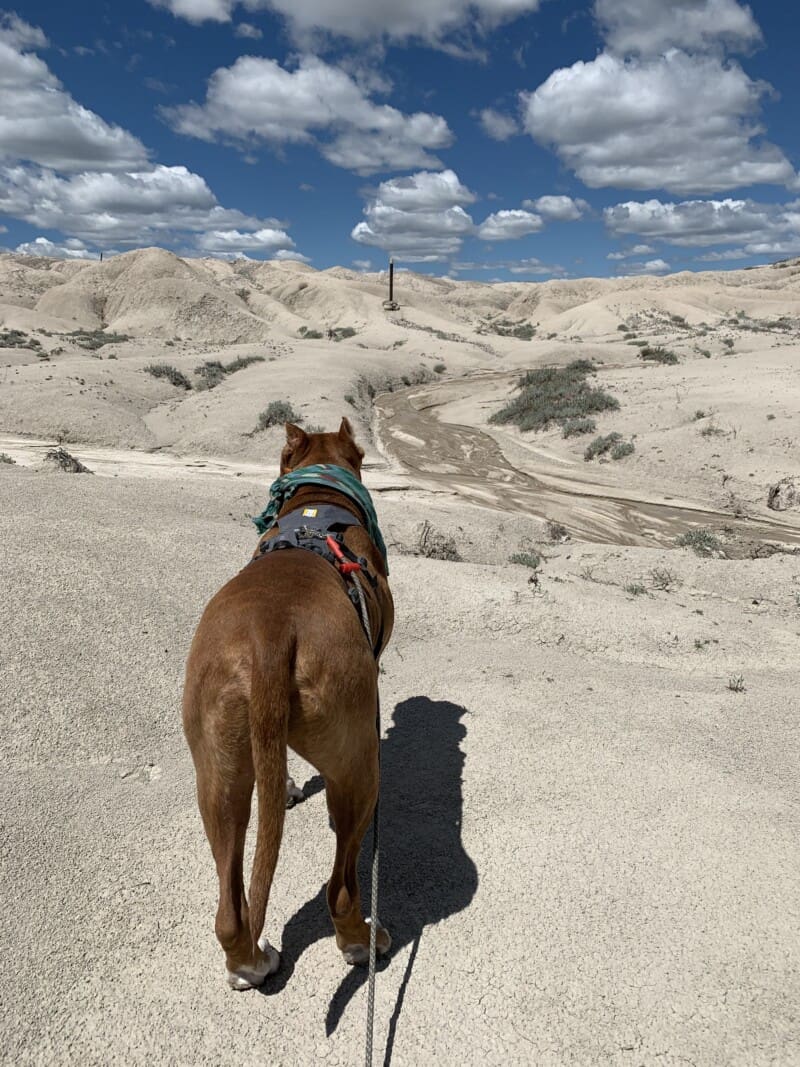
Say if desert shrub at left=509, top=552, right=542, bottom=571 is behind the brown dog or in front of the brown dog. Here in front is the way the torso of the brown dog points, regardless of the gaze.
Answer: in front

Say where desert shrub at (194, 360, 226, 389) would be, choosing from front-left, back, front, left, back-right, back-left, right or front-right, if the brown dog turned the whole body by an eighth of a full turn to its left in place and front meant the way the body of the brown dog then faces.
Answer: front-right

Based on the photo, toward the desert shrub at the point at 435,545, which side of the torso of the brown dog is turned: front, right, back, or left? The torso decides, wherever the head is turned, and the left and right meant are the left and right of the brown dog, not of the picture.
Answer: front

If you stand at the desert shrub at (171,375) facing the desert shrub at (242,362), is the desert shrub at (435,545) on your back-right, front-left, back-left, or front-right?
back-right

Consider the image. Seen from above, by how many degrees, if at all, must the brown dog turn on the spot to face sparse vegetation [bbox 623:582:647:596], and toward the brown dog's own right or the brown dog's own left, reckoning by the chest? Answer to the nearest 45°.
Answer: approximately 45° to the brown dog's own right

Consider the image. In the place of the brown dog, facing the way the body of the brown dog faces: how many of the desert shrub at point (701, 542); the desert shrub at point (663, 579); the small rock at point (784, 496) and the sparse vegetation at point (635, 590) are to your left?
0

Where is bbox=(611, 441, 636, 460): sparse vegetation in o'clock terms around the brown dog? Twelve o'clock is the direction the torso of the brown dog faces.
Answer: The sparse vegetation is roughly at 1 o'clock from the brown dog.

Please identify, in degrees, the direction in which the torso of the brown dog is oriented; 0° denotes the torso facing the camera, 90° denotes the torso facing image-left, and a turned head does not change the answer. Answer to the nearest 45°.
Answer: approximately 180°

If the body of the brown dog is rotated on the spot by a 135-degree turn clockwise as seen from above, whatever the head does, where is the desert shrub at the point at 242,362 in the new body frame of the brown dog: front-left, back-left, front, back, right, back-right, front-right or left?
back-left

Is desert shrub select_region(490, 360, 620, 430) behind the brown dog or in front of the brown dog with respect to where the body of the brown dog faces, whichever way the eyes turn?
in front

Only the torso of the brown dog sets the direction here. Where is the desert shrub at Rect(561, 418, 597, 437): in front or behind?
in front

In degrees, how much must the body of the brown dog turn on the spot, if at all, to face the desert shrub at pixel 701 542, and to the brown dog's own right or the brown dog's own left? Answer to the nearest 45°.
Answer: approximately 45° to the brown dog's own right

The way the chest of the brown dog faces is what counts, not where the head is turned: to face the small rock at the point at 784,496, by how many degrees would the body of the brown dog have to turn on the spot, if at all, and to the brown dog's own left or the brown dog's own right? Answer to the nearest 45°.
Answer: approximately 45° to the brown dog's own right
